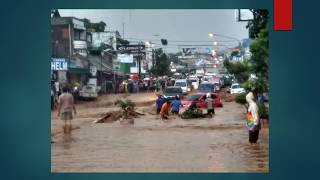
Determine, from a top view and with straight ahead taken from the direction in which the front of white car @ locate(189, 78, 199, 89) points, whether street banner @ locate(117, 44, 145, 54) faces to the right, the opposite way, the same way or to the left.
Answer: the same way

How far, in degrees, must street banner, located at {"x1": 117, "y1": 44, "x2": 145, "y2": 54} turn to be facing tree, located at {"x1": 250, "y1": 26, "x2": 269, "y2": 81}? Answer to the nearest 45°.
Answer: approximately 90° to its left

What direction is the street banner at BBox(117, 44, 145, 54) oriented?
toward the camera

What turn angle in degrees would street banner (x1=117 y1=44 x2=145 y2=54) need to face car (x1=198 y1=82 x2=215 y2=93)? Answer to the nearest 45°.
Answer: approximately 90° to its left

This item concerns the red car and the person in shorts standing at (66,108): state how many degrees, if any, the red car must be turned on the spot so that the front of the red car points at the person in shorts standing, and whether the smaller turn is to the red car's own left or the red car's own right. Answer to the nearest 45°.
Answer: approximately 45° to the red car's own right
